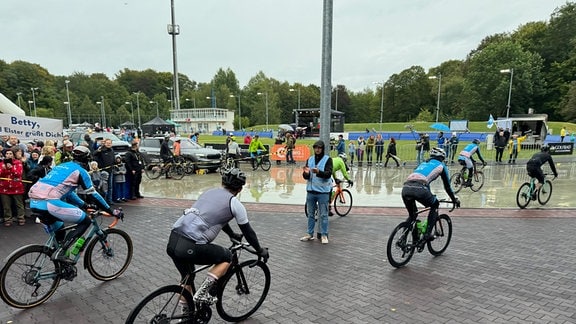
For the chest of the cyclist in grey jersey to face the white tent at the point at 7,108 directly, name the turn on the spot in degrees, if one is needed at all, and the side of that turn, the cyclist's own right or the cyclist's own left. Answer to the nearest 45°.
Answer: approximately 90° to the cyclist's own left

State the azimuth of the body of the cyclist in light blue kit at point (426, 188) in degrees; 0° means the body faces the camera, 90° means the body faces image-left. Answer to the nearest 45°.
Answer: approximately 225°

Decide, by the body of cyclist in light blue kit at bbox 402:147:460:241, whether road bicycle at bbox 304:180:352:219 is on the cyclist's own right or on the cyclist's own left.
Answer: on the cyclist's own left

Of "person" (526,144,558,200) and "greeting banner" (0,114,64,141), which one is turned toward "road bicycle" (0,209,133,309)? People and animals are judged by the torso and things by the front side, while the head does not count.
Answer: the greeting banner

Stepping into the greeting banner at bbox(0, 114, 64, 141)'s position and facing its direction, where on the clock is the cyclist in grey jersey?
The cyclist in grey jersey is roughly at 12 o'clock from the greeting banner.

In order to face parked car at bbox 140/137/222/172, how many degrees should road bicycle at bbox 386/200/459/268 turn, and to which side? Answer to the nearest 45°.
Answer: approximately 90° to its left
